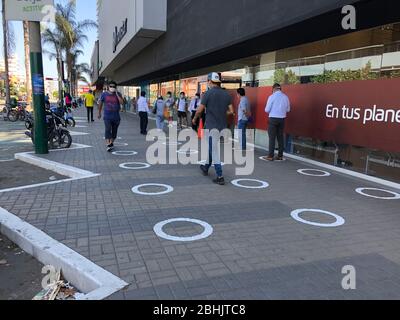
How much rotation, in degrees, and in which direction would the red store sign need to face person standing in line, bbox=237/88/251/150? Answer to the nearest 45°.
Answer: approximately 90° to its right

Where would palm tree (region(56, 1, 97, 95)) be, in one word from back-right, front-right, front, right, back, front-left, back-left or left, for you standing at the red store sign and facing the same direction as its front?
right

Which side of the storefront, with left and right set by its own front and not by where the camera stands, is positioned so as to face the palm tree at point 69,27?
right

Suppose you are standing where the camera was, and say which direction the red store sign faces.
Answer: facing the viewer and to the left of the viewer

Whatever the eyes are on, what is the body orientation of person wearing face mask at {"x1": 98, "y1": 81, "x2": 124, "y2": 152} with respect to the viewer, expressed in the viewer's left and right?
facing the viewer

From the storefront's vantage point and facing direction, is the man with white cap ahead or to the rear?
ahead

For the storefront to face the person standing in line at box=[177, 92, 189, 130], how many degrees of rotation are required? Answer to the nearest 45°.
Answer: approximately 90° to its right

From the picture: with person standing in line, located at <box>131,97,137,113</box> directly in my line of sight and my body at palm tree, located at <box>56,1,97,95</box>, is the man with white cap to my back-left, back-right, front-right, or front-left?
front-right

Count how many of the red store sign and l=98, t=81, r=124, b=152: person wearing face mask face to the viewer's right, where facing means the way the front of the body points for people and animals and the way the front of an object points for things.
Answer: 0

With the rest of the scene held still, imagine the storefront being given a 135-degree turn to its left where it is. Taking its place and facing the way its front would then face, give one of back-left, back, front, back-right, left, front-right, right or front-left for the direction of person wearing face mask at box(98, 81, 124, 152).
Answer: back

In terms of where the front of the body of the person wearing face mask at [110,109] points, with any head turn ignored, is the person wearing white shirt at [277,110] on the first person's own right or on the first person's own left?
on the first person's own left

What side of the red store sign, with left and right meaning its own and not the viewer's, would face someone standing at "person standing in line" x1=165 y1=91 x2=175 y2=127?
right

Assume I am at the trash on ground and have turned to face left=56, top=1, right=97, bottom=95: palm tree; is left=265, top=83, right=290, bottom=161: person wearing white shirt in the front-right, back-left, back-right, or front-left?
front-right

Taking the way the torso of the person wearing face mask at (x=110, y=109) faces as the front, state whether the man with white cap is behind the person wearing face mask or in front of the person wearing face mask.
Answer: in front

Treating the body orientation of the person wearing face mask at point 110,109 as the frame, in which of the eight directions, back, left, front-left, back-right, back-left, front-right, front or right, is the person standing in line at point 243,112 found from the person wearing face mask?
left

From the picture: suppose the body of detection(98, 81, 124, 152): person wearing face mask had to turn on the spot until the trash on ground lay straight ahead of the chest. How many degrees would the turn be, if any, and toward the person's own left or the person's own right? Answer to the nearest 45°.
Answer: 0° — they already face it

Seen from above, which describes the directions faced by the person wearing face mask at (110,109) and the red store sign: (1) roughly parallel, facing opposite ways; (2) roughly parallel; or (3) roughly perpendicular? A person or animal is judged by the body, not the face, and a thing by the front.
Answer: roughly perpendicular
